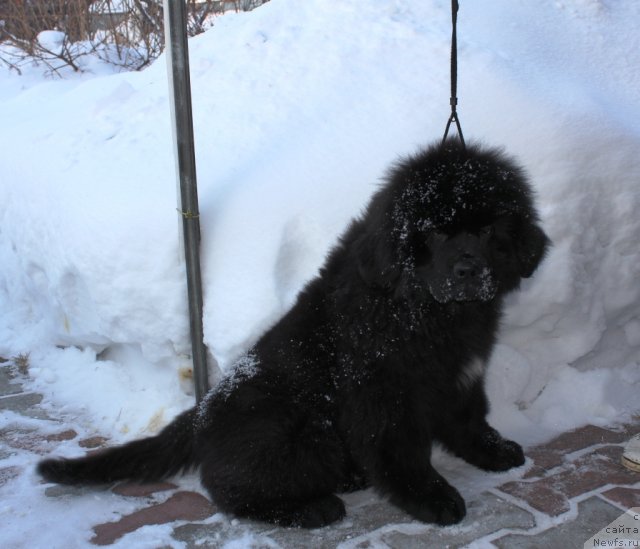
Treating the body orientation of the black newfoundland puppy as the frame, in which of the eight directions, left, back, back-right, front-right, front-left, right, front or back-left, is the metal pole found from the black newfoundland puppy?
back

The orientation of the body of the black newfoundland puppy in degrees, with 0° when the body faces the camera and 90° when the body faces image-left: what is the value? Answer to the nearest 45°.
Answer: approximately 315°
